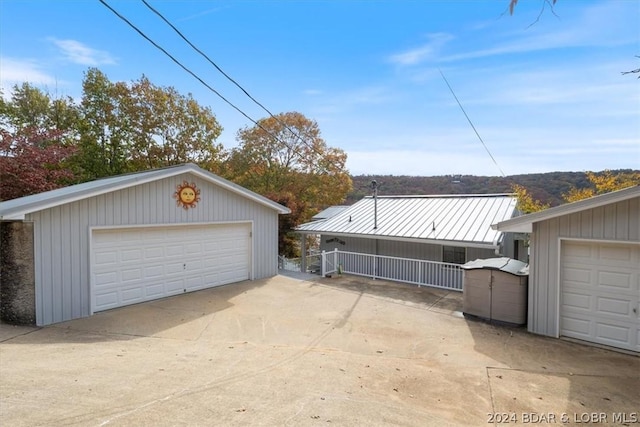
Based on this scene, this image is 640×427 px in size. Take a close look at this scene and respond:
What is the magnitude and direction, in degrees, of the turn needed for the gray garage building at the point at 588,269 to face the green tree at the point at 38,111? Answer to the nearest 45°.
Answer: approximately 90° to its right

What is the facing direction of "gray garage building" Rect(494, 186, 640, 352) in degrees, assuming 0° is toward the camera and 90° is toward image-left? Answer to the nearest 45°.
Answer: approximately 0°

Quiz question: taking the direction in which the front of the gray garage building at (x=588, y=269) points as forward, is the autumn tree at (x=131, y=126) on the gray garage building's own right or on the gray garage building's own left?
on the gray garage building's own right

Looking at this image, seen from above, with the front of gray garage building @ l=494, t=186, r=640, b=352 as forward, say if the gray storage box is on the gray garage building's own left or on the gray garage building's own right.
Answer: on the gray garage building's own right

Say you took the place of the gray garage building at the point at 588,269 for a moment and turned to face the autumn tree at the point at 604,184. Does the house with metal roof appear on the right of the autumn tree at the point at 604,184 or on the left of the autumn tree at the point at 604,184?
left

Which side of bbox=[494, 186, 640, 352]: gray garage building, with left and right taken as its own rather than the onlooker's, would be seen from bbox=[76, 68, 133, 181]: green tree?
right

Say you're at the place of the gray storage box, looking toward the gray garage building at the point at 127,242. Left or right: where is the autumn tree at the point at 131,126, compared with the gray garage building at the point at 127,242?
right
